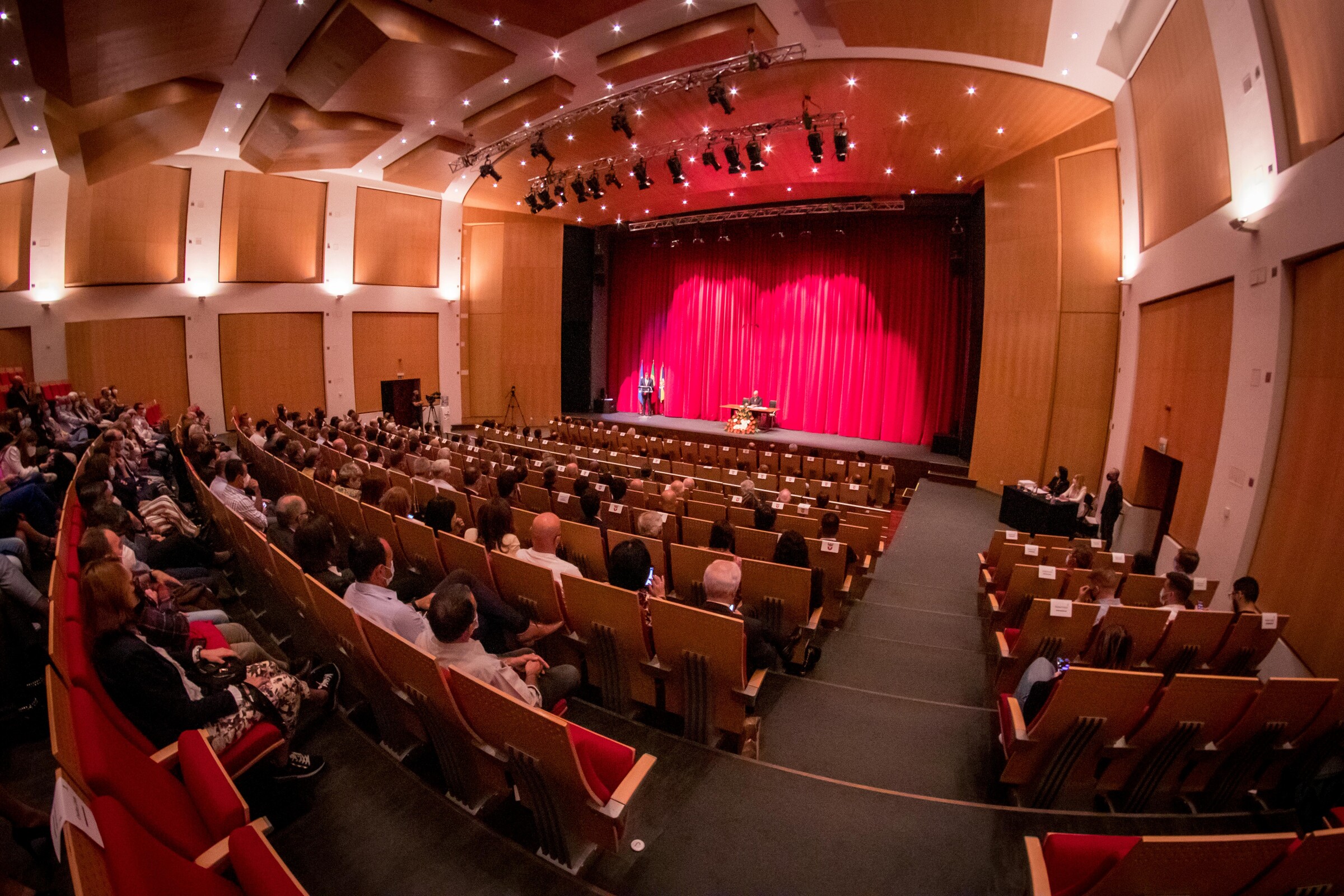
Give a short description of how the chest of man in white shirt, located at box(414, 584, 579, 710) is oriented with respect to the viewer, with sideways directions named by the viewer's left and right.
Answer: facing away from the viewer and to the right of the viewer

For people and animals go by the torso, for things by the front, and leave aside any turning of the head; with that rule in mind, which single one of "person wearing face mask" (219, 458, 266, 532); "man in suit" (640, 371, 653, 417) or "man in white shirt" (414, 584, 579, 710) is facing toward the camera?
the man in suit

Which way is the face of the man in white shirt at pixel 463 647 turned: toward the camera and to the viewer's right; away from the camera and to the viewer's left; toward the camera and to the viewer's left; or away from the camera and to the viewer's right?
away from the camera and to the viewer's right

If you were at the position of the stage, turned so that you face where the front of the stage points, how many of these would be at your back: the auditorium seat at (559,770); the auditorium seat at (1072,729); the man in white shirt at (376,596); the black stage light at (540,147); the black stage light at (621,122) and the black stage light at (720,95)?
0

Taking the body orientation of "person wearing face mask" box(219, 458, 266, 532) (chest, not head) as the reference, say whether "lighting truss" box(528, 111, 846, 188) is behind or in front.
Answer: in front

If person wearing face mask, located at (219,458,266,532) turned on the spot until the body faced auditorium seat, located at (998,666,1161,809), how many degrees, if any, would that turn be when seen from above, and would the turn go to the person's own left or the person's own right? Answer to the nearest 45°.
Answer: approximately 90° to the person's own right

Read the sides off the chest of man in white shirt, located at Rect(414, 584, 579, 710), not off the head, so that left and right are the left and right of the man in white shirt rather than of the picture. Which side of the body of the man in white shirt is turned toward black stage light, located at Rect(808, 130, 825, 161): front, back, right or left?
front

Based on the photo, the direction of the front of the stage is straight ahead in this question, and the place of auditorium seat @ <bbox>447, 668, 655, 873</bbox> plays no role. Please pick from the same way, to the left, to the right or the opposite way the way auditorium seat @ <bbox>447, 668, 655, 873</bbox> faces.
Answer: the opposite way

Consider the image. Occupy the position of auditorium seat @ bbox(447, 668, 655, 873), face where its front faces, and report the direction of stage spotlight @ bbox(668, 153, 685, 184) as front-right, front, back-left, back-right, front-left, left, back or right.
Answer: front-left

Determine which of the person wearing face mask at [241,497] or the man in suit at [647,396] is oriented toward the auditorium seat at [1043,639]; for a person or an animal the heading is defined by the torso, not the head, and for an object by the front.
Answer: the man in suit

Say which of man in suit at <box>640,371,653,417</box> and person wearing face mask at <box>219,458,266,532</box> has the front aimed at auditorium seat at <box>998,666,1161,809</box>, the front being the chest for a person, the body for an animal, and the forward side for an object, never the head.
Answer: the man in suit

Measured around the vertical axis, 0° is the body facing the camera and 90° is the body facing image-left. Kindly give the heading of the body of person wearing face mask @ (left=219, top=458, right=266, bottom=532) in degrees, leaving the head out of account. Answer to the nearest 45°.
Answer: approximately 225°

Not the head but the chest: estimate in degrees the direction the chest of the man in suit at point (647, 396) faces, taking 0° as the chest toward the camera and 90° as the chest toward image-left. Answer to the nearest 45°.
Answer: approximately 0°

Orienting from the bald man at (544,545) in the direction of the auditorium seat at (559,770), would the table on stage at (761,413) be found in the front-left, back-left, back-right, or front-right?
back-left

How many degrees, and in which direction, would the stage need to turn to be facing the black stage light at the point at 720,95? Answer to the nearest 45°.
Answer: approximately 45° to its left

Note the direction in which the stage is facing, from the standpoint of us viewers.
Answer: facing the viewer and to the left of the viewer

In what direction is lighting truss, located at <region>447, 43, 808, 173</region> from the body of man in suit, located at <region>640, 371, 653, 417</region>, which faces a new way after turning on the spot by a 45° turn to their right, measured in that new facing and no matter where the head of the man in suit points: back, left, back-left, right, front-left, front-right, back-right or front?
front-left

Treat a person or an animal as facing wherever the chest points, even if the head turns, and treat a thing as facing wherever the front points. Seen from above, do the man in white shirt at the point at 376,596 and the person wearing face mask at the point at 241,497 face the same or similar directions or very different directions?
same or similar directions

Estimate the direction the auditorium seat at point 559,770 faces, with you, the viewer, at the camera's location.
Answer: facing away from the viewer and to the right of the viewer

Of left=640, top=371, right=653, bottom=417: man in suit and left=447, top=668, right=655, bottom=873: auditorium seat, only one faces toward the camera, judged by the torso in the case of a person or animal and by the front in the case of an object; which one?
the man in suit

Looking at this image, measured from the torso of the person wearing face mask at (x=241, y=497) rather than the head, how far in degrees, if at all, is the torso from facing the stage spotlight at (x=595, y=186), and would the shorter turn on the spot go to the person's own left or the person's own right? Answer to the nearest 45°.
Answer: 0° — they already face it
